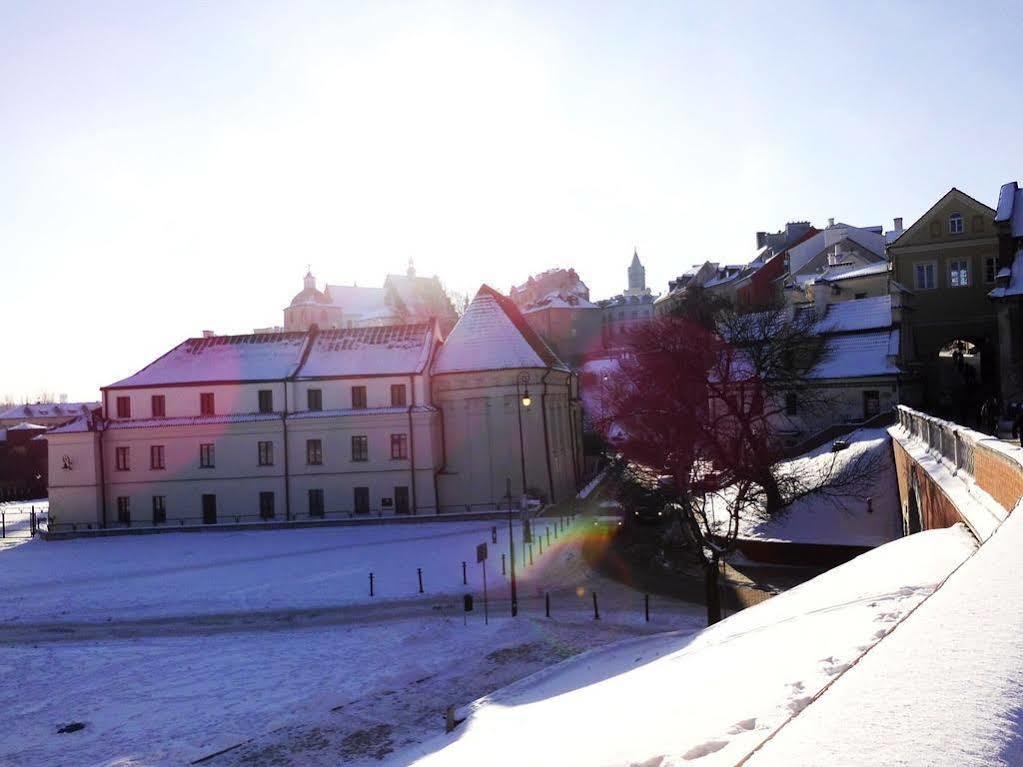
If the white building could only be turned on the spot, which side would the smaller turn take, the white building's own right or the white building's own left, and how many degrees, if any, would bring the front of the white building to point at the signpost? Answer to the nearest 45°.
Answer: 0° — it already faces it

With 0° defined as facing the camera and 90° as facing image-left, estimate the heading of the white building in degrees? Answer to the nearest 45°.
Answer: approximately 0°

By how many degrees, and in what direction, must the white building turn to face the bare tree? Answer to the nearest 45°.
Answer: approximately 45° to its left

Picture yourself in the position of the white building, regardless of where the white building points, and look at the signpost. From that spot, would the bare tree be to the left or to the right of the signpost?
left
